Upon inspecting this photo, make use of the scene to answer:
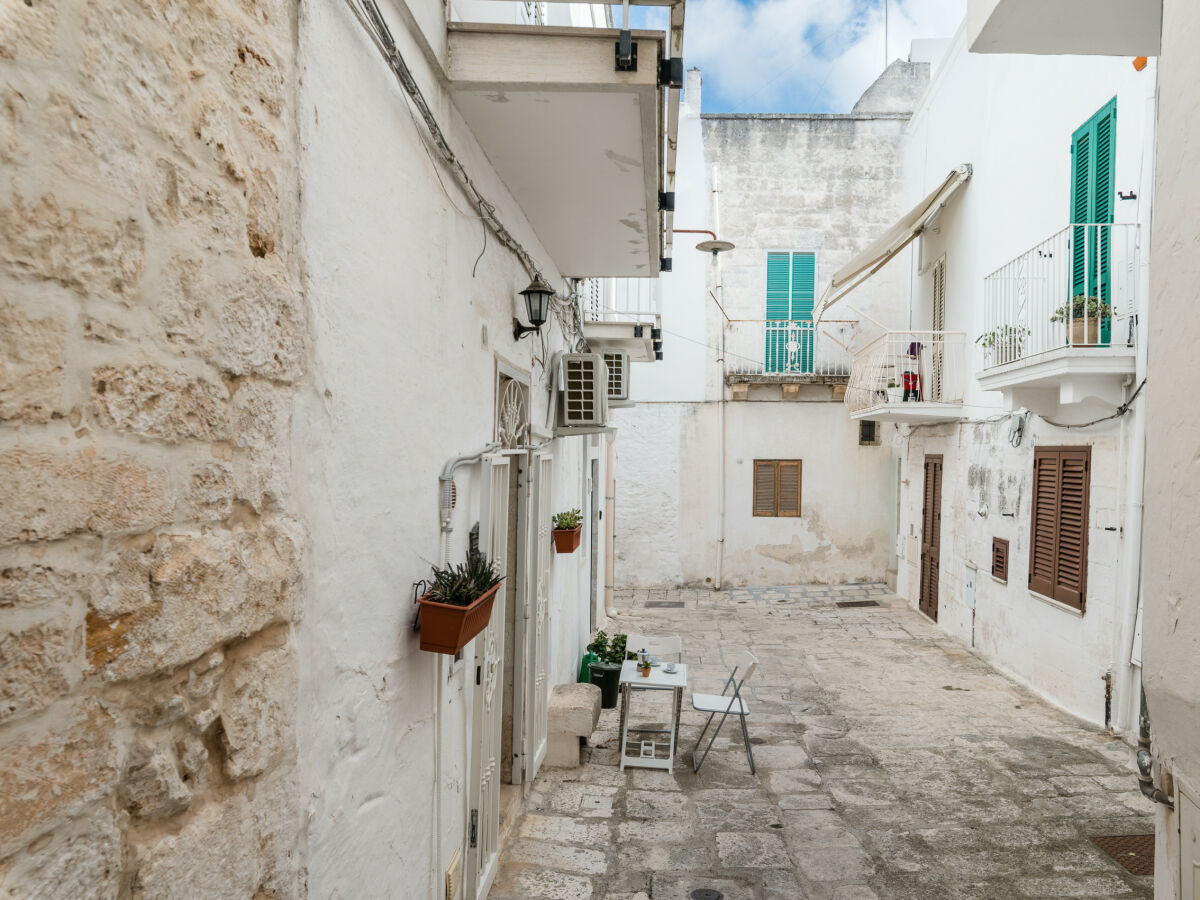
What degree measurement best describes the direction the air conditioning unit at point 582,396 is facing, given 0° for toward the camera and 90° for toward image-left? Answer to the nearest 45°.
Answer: approximately 270°

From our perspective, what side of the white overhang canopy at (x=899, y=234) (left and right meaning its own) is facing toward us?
left

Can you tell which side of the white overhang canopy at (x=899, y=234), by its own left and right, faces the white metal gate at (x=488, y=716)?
left

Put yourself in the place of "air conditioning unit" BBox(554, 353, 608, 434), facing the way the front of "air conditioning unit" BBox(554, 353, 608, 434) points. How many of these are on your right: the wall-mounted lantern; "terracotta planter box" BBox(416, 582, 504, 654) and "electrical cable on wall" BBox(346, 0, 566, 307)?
3

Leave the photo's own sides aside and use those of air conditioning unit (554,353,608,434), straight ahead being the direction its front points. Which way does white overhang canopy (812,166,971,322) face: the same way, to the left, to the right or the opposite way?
the opposite way

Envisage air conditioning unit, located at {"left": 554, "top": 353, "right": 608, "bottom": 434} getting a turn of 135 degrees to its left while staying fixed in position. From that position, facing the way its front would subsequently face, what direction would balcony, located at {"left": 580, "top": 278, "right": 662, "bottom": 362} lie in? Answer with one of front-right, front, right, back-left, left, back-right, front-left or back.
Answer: front-right

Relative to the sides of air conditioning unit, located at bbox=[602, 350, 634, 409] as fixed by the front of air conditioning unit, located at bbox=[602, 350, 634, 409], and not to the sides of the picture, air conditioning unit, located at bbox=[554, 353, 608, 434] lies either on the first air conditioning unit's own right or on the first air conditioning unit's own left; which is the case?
on the first air conditioning unit's own right

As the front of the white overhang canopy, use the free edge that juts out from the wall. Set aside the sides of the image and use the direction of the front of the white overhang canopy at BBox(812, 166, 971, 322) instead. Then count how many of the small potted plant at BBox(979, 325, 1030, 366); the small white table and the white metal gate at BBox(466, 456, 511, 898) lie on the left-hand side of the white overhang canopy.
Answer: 3

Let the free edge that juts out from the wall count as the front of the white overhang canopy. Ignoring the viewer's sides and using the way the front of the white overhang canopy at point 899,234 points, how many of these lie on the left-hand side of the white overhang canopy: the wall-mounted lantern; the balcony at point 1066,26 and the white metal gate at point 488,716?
3

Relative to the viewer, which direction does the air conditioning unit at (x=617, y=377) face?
to the viewer's right

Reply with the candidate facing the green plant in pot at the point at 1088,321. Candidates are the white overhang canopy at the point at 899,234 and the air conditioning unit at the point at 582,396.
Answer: the air conditioning unit

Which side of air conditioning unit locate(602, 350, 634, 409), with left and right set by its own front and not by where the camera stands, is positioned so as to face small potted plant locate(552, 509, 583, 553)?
right
